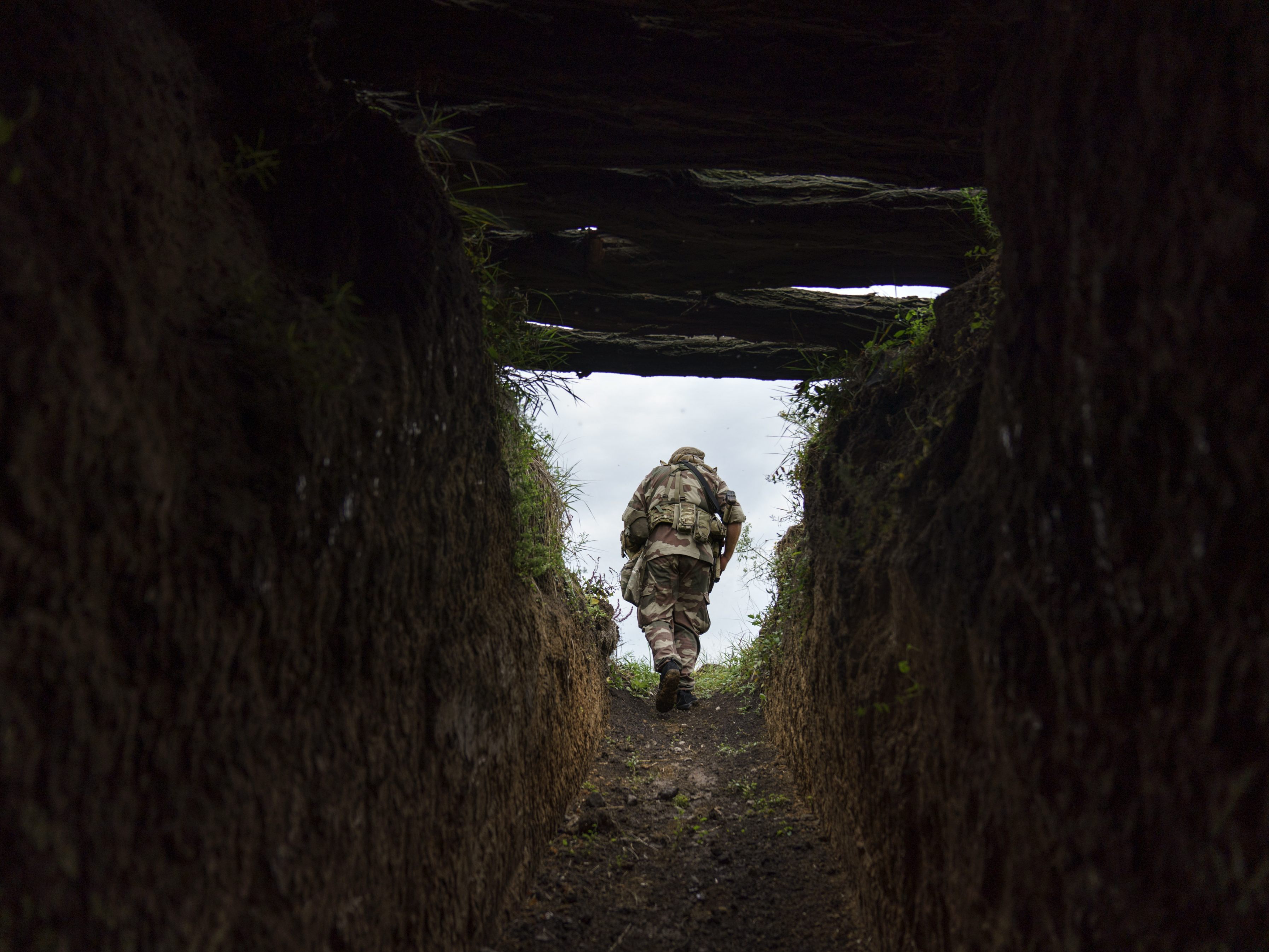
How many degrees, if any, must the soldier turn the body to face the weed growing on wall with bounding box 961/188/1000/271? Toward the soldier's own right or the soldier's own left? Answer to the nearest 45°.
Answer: approximately 180°

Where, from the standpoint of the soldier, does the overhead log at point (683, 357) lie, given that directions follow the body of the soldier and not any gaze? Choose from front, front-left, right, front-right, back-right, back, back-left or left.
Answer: back

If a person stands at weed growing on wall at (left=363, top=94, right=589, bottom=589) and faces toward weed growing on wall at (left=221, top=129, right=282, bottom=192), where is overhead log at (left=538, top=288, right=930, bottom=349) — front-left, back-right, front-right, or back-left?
back-left

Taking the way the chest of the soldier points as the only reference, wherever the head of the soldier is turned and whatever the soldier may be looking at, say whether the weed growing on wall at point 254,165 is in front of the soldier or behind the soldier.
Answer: behind

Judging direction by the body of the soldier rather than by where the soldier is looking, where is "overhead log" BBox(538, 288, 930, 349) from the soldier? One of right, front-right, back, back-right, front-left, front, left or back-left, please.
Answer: back

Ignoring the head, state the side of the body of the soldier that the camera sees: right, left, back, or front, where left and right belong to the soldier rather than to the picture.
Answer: back

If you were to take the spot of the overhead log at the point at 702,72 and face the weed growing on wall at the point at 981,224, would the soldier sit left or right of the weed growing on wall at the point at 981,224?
left

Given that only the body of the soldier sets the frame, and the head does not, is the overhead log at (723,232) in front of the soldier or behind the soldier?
behind

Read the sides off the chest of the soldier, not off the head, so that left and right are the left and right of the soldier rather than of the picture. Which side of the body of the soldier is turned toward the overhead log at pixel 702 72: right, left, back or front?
back
